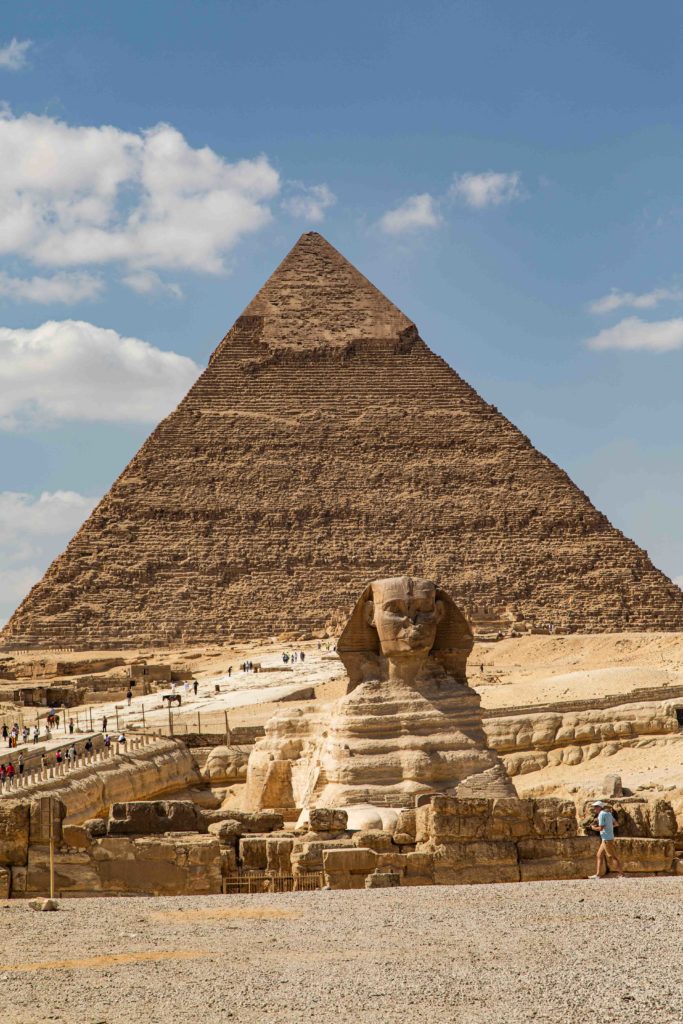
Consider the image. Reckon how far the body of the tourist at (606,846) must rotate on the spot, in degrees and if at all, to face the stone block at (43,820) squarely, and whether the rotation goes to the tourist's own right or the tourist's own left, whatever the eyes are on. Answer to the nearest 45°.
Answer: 0° — they already face it

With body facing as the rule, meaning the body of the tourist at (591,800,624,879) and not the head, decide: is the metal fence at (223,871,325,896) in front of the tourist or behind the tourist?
in front

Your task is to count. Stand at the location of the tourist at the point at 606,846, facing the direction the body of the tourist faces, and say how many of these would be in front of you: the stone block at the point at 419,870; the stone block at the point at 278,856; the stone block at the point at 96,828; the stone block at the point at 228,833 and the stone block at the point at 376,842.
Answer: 5

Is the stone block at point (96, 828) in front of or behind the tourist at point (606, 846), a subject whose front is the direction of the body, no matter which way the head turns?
in front

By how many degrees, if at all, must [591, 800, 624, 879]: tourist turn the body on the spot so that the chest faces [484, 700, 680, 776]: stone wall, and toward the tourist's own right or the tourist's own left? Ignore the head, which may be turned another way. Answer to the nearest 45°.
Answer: approximately 90° to the tourist's own right

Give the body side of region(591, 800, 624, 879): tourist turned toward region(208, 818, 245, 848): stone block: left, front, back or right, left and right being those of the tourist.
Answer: front

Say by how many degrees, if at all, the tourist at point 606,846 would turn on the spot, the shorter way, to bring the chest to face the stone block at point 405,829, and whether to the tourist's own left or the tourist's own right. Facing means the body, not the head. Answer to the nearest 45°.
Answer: approximately 45° to the tourist's own right

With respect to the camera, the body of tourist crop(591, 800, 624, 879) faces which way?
to the viewer's left
